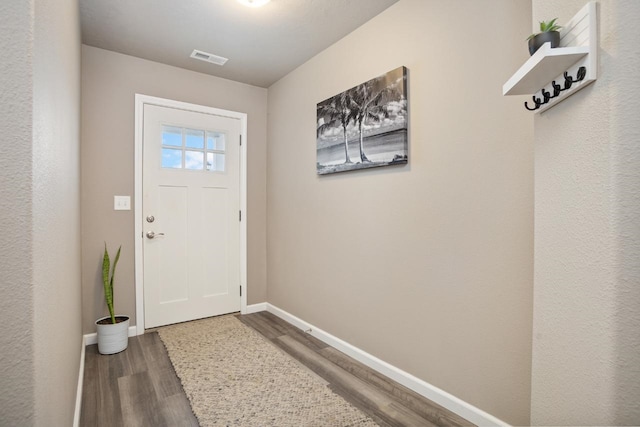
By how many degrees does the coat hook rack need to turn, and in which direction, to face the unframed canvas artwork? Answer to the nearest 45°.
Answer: approximately 90° to its right

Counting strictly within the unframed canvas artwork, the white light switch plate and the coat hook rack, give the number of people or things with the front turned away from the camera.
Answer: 0

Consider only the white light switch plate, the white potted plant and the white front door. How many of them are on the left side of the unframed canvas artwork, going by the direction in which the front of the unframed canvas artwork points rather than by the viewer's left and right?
0

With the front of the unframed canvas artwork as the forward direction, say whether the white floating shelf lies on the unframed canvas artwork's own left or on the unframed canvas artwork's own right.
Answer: on the unframed canvas artwork's own left

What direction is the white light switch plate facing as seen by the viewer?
toward the camera

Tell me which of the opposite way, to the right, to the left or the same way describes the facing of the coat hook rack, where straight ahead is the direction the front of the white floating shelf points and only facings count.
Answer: the same way

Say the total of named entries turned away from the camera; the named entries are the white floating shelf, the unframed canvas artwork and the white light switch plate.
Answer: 0

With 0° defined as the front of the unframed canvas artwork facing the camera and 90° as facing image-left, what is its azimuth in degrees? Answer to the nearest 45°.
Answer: approximately 45°

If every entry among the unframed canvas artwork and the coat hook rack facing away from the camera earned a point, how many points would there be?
0

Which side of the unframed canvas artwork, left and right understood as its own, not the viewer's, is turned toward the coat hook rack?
left

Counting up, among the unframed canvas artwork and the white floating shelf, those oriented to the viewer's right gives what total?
0

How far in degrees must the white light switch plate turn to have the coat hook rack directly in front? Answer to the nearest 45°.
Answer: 0° — it already faces it

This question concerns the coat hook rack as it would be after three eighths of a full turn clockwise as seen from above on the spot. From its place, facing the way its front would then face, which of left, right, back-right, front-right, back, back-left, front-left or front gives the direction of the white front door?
left

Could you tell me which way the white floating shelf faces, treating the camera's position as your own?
facing the viewer and to the left of the viewer

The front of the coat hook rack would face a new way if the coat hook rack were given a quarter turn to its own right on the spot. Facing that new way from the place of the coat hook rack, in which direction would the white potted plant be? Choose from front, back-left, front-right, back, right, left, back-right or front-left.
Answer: front-left
